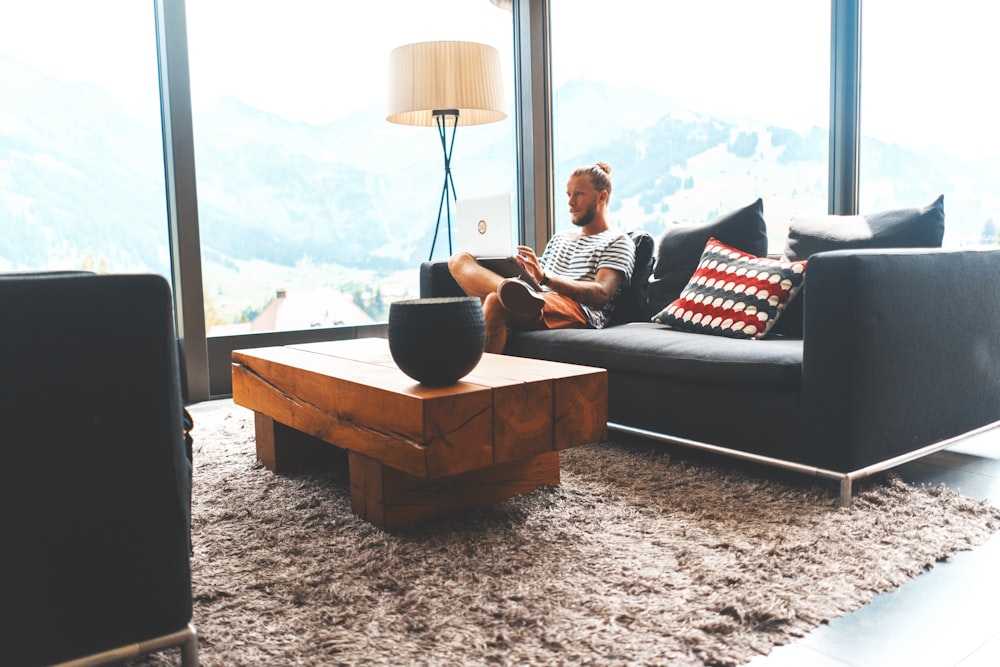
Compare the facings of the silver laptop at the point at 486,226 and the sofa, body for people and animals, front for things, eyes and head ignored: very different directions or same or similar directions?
very different directions

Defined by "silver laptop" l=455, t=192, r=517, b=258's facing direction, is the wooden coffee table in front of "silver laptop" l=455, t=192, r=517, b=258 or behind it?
behind

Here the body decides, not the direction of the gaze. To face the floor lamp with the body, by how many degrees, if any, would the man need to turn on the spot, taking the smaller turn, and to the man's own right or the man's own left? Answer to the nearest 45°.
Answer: approximately 90° to the man's own right

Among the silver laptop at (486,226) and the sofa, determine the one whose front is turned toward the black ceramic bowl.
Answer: the sofa

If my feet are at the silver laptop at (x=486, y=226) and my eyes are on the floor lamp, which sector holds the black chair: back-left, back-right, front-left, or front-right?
back-left

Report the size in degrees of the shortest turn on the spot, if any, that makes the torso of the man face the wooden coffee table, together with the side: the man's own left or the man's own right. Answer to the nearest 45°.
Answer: approximately 45° to the man's own left

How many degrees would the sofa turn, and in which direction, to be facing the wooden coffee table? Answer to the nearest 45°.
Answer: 0° — it already faces it

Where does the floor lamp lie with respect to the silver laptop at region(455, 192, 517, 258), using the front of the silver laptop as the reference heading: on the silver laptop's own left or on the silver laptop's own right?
on the silver laptop's own left

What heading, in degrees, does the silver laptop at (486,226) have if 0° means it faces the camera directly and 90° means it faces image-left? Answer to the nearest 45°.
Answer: approximately 225°

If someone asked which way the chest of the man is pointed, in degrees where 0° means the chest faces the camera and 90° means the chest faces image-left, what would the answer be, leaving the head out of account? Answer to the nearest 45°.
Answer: approximately 45°

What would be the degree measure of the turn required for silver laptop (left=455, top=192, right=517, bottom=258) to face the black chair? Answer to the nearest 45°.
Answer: approximately 135° to its right

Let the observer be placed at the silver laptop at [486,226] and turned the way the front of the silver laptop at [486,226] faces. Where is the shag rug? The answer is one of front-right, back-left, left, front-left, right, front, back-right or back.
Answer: back-right
